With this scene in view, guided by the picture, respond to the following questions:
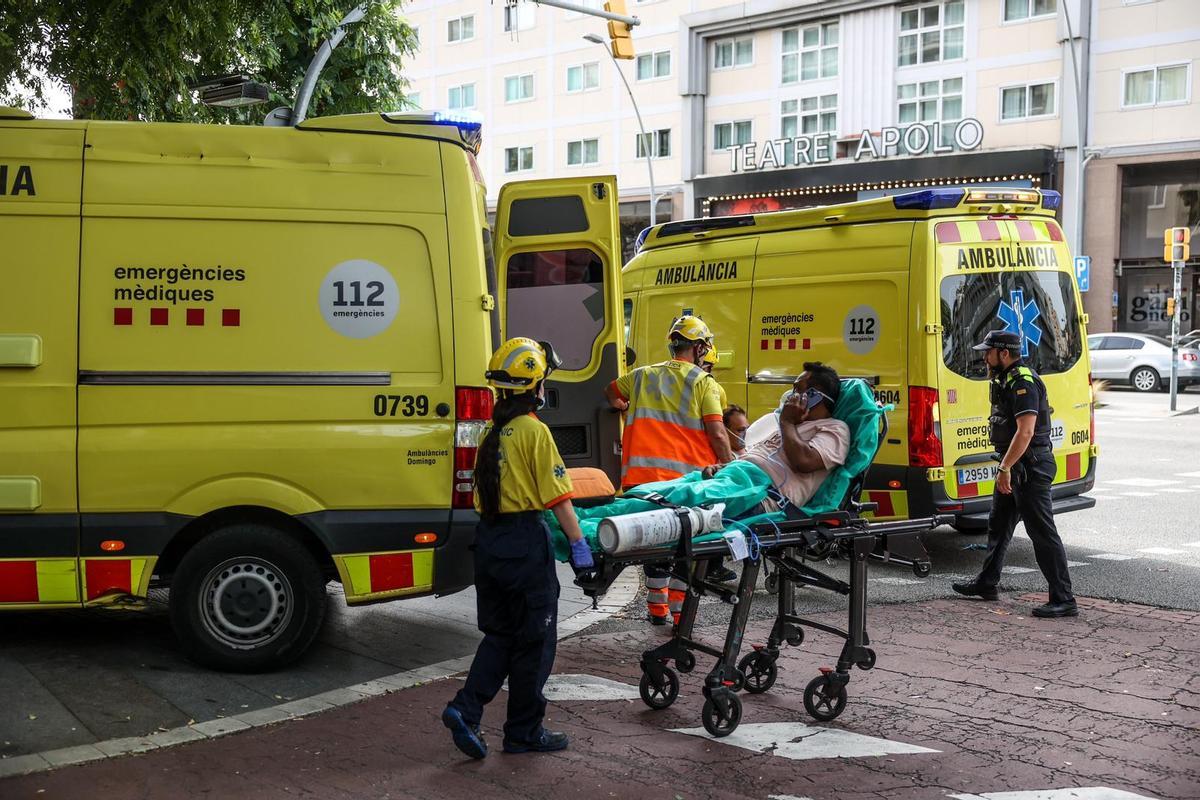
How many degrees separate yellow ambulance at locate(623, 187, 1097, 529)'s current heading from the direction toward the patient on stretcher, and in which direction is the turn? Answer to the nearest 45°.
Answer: approximately 135° to its left

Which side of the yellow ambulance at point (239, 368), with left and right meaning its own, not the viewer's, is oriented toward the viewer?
left

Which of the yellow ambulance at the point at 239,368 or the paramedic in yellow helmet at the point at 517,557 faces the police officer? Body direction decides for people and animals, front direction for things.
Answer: the paramedic in yellow helmet

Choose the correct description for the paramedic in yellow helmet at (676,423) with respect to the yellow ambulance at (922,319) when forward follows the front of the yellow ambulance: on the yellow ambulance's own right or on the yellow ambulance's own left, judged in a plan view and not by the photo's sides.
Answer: on the yellow ambulance's own left

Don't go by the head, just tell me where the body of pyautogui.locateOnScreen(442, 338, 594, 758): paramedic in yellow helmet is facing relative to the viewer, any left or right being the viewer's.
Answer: facing away from the viewer and to the right of the viewer

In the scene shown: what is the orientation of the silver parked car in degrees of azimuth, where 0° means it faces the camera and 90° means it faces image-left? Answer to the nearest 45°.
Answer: approximately 90°

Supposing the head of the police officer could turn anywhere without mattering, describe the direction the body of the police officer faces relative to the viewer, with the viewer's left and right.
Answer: facing to the left of the viewer

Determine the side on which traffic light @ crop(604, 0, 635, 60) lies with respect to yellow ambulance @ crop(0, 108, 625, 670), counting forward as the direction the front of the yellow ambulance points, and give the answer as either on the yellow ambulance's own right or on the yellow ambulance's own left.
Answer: on the yellow ambulance's own right

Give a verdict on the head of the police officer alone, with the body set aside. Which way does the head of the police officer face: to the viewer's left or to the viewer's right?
to the viewer's left

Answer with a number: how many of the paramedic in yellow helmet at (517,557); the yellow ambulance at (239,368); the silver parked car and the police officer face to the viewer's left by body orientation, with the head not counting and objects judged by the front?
3

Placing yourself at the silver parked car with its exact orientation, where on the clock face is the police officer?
The police officer is roughly at 9 o'clock from the silver parked car.
